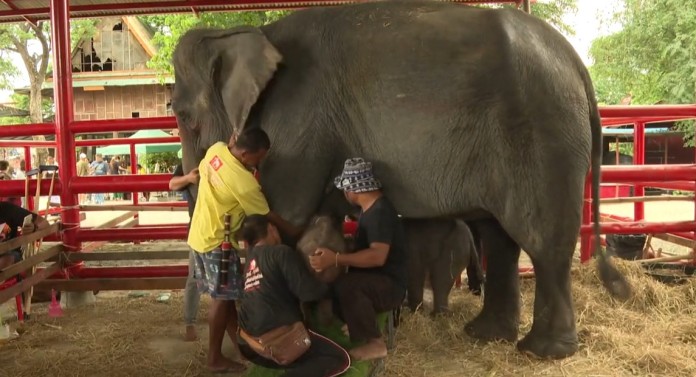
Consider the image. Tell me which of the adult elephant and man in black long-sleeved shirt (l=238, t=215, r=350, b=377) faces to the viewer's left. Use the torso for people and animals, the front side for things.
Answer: the adult elephant

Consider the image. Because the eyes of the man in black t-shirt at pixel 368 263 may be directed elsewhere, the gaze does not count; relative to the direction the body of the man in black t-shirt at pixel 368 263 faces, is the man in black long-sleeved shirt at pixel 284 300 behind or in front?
in front

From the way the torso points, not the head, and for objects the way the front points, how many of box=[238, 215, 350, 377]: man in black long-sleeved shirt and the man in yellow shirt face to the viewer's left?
0

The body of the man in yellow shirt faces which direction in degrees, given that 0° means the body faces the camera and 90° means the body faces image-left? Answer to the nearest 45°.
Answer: approximately 225°

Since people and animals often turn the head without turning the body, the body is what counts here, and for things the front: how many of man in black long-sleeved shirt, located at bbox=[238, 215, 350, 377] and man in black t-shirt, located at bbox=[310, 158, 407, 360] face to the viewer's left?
1

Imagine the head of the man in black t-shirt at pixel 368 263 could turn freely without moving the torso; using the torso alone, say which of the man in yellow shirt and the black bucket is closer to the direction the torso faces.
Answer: the man in yellow shirt

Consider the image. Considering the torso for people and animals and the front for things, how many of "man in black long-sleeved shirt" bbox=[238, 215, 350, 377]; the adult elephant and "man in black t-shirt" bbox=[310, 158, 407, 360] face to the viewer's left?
2

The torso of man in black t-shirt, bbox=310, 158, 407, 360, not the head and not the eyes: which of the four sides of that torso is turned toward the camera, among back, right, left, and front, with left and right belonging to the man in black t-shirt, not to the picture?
left

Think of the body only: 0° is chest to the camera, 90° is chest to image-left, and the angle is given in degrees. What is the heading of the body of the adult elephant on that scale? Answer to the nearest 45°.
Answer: approximately 90°

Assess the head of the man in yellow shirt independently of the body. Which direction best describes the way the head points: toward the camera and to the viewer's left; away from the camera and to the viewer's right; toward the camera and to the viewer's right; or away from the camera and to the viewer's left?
away from the camera and to the viewer's right

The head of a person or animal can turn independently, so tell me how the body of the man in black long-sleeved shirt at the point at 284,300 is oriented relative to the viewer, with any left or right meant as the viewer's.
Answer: facing away from the viewer and to the right of the viewer

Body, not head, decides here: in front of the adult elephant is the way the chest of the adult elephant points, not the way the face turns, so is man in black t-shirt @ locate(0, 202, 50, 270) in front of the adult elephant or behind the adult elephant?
in front
